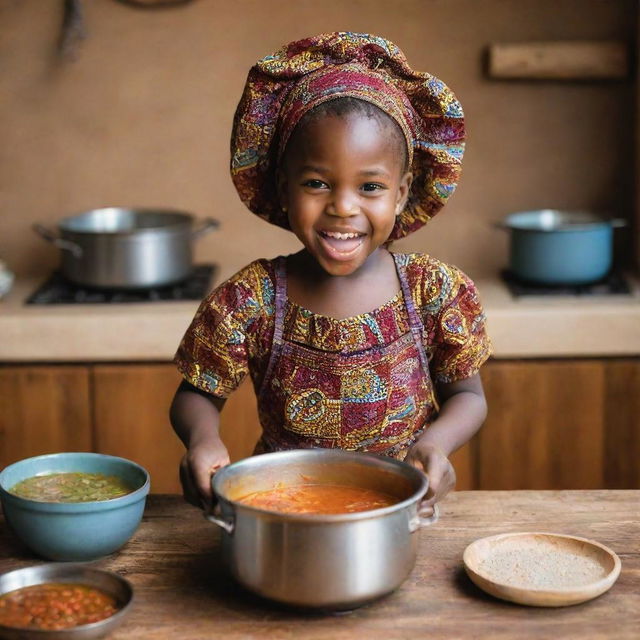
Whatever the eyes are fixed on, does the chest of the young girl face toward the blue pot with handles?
no

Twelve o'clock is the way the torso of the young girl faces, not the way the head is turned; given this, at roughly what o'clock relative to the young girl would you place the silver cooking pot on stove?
The silver cooking pot on stove is roughly at 5 o'clock from the young girl.

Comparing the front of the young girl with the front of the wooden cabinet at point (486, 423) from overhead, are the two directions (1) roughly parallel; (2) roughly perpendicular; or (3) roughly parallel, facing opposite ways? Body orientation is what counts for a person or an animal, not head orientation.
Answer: roughly parallel

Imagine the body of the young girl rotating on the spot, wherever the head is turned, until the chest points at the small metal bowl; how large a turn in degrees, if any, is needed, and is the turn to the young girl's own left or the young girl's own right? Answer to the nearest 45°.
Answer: approximately 45° to the young girl's own right

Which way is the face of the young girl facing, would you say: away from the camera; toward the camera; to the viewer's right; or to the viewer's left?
toward the camera

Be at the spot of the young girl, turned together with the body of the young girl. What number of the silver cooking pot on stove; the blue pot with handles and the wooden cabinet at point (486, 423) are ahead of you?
0

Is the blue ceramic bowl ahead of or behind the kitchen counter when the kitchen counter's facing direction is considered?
ahead

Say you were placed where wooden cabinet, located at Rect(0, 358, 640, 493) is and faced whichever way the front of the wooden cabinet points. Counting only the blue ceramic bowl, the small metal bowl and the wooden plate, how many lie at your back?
0

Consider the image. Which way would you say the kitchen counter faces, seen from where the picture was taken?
facing the viewer

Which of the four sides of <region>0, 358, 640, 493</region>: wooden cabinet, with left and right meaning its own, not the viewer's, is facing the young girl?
front

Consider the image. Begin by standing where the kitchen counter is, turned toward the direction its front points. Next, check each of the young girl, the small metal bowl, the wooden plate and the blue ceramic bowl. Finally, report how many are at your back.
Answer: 0

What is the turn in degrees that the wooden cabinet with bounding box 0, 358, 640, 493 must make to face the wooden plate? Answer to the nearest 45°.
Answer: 0° — it already faces it

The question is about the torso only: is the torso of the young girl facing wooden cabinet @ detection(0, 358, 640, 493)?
no

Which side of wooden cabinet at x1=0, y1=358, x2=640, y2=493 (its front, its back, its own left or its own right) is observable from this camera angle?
front

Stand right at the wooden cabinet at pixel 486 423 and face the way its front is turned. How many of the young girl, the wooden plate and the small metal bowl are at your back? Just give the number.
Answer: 0

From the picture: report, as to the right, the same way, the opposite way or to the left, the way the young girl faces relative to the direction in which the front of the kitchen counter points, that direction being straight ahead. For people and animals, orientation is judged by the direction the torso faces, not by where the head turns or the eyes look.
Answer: the same way
